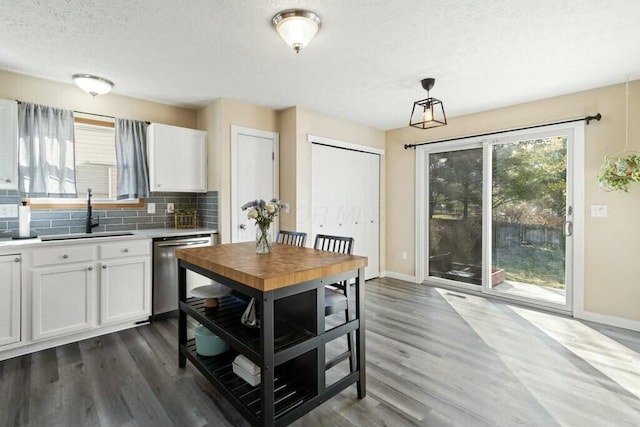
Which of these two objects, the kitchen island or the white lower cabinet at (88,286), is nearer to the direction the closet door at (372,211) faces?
the kitchen island

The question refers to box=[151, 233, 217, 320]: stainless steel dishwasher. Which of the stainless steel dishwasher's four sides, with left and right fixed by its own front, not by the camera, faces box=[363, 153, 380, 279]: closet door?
left

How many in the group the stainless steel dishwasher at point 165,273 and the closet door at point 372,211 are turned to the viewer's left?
0

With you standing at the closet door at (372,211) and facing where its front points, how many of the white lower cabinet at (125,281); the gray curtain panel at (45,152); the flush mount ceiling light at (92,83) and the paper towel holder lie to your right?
4

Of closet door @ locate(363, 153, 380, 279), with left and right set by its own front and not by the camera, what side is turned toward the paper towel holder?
right

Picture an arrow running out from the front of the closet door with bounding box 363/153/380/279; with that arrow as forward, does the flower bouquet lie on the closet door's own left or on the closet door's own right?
on the closet door's own right

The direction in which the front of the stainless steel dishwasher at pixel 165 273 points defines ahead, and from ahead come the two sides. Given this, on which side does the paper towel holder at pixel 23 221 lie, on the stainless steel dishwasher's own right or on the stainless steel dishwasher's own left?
on the stainless steel dishwasher's own right

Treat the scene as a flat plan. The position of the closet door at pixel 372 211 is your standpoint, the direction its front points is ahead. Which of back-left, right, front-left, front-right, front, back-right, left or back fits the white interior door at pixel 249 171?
right

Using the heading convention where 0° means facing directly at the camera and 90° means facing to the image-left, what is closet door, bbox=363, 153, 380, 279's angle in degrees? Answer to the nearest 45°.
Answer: approximately 315°

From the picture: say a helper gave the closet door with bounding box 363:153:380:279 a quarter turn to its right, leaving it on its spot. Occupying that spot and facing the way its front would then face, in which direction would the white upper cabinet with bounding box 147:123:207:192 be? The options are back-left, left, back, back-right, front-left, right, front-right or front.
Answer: front

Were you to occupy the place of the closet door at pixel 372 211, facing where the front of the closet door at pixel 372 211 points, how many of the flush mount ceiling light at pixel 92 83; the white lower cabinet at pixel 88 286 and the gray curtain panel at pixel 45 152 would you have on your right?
3

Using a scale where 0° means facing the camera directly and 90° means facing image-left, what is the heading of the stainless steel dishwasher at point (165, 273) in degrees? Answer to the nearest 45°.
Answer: approximately 0°

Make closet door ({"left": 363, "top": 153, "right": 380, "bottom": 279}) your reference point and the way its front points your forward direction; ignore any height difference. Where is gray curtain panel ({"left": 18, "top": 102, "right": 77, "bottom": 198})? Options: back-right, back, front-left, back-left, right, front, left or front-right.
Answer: right
